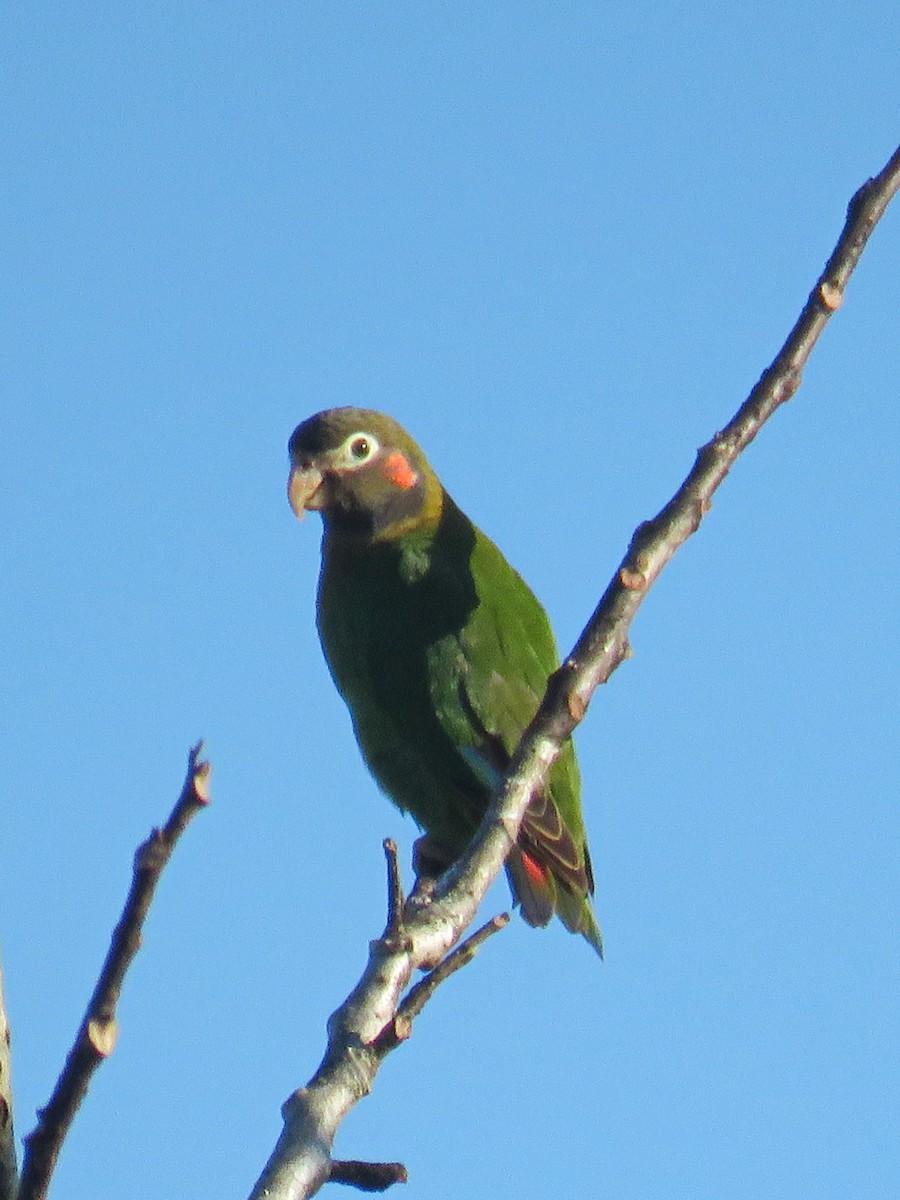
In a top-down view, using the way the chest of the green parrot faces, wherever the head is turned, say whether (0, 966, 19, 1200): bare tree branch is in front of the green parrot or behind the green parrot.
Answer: in front

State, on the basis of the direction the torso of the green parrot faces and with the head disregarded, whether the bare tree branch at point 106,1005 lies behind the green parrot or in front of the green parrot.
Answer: in front

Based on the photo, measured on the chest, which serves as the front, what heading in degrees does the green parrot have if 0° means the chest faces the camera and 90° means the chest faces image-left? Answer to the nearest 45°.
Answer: approximately 45°
